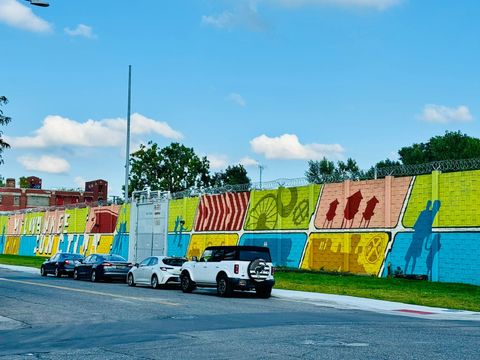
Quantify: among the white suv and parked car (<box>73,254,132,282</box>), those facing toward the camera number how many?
0

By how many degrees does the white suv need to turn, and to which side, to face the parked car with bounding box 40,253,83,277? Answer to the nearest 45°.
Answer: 0° — it already faces it

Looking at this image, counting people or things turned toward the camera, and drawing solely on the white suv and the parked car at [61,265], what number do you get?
0

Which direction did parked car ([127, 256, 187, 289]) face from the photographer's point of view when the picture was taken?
facing away from the viewer and to the left of the viewer

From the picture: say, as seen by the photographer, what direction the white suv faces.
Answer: facing away from the viewer and to the left of the viewer

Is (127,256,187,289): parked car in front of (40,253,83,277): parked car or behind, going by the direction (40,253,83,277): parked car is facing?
behind

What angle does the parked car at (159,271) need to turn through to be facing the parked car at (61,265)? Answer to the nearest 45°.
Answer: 0° — it already faces it

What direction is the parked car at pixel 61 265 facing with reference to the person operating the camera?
facing away from the viewer and to the left of the viewer

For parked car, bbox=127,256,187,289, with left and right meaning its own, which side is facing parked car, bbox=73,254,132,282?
front

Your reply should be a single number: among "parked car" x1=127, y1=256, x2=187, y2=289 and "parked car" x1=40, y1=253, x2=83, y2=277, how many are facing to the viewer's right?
0
